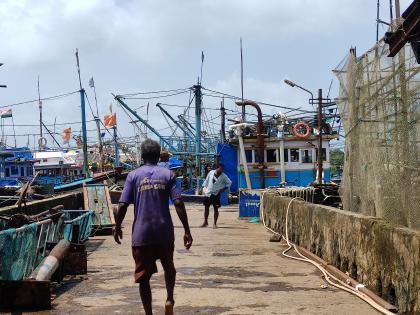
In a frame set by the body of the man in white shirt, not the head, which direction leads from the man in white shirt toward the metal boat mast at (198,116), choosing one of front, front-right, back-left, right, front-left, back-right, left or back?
back-right

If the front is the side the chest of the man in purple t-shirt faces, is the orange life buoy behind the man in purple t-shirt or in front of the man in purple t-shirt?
in front

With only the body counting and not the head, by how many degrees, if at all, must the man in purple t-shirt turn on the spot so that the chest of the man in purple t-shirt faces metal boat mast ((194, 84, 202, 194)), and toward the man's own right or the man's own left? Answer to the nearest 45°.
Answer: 0° — they already face it

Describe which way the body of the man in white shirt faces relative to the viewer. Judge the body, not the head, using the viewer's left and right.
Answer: facing the viewer and to the left of the viewer

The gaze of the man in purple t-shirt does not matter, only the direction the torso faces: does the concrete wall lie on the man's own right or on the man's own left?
on the man's own right

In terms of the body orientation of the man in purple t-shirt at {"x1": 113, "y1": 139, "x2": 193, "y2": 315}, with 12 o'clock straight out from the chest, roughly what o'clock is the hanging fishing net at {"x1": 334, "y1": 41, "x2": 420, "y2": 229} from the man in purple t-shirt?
The hanging fishing net is roughly at 2 o'clock from the man in purple t-shirt.

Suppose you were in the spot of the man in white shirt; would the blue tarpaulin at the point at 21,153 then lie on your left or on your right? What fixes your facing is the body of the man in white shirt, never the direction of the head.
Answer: on your right

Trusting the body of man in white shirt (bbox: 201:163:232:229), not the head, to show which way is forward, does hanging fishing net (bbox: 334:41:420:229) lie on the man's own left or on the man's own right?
on the man's own left

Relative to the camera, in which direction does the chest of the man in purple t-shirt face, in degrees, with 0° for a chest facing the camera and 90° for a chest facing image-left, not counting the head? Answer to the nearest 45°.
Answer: approximately 180°

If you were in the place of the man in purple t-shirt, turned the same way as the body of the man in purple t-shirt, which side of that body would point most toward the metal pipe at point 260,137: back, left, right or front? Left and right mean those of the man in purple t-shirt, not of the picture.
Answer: front

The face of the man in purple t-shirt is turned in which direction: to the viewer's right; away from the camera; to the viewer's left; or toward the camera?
away from the camera

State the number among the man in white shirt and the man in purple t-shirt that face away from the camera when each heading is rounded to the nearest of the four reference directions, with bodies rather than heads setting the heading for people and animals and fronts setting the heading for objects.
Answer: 1

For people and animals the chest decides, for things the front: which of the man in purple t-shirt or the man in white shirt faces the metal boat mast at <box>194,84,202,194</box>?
the man in purple t-shirt

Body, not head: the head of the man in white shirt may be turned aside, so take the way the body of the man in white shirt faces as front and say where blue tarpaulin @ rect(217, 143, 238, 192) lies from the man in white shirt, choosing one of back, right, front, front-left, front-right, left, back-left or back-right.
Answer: back-right

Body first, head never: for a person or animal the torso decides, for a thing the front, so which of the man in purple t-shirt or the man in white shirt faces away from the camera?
the man in purple t-shirt

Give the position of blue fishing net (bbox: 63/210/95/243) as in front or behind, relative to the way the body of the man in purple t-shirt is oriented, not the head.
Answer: in front

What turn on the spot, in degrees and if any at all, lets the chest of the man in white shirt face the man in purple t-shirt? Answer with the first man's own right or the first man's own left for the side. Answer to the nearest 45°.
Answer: approximately 45° to the first man's own left
